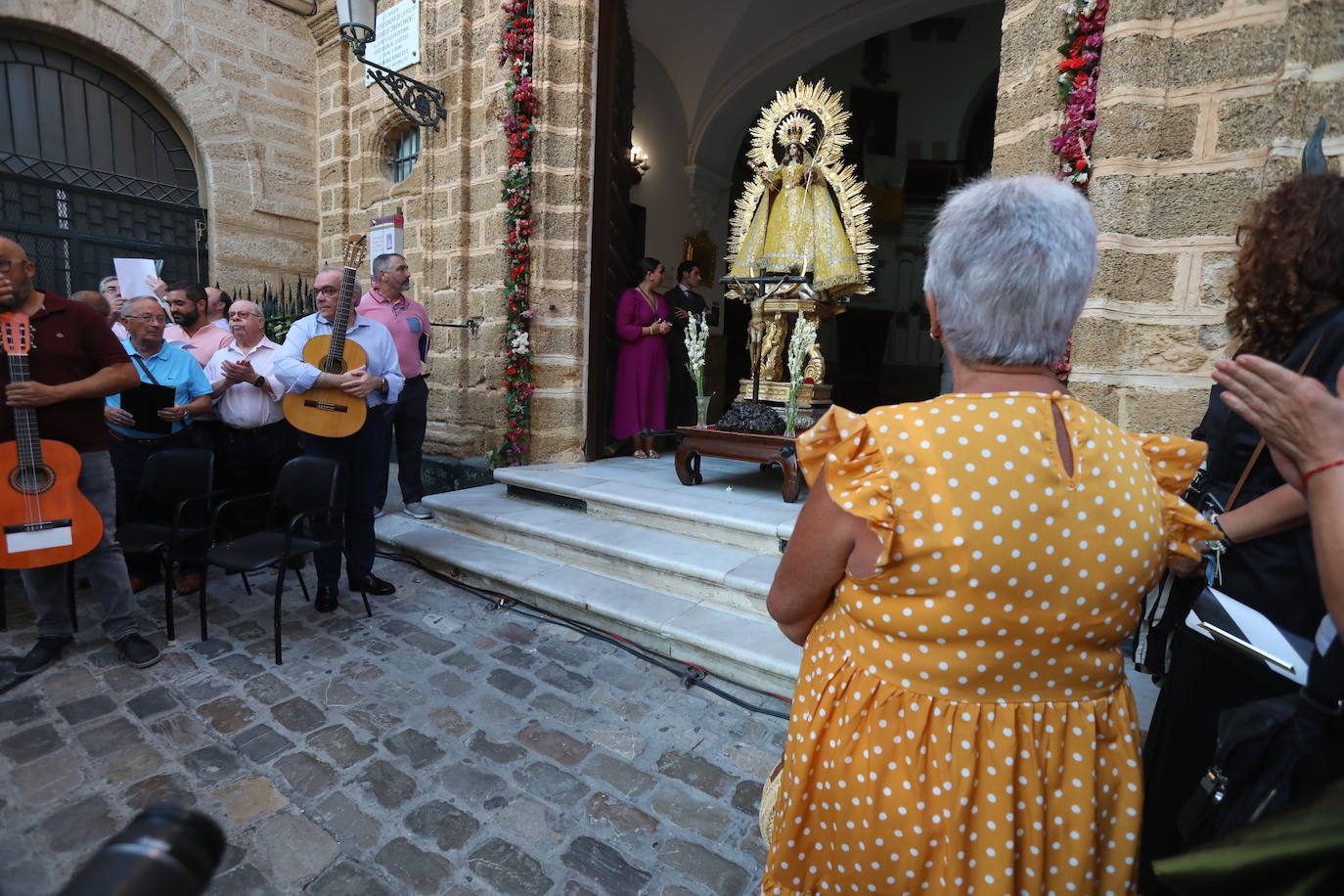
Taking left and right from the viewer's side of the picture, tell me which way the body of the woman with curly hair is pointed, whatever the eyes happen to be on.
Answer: facing away from the viewer and to the left of the viewer

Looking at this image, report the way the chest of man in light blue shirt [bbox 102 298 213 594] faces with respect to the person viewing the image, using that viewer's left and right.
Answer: facing the viewer

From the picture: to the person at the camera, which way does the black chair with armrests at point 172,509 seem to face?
facing the viewer and to the left of the viewer

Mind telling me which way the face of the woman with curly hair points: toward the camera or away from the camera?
away from the camera

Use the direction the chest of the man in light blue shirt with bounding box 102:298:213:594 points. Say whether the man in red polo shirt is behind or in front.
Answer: in front

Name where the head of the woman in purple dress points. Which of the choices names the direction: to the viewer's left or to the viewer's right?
to the viewer's right

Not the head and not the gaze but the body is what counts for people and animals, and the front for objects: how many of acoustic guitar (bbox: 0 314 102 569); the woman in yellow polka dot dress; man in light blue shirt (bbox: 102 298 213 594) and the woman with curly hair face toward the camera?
2

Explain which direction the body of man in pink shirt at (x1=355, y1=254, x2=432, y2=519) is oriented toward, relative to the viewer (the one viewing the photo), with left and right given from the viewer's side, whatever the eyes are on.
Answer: facing the viewer and to the right of the viewer

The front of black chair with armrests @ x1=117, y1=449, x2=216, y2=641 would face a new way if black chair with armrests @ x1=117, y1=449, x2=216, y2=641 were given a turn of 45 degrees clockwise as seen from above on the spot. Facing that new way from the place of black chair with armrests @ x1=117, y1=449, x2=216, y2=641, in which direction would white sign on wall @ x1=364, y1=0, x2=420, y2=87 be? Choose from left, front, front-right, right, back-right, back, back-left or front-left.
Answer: back-right

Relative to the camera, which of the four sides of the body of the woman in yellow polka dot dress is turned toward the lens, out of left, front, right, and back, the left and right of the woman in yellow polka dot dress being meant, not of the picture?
back

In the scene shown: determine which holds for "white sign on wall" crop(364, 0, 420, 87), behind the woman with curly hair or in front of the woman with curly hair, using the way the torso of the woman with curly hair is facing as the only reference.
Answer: in front

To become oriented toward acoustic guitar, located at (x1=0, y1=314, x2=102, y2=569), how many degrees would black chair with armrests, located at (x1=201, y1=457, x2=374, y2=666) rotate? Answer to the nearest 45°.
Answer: approximately 45° to its right

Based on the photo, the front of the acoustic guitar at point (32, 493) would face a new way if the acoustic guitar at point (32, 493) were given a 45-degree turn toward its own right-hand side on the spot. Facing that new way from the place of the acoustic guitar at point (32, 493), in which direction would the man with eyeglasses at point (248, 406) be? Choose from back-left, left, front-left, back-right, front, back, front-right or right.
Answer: back

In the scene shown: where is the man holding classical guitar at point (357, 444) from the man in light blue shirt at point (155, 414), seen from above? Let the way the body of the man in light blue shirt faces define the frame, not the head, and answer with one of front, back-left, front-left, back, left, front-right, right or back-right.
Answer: front-left

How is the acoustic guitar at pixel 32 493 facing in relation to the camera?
toward the camera
